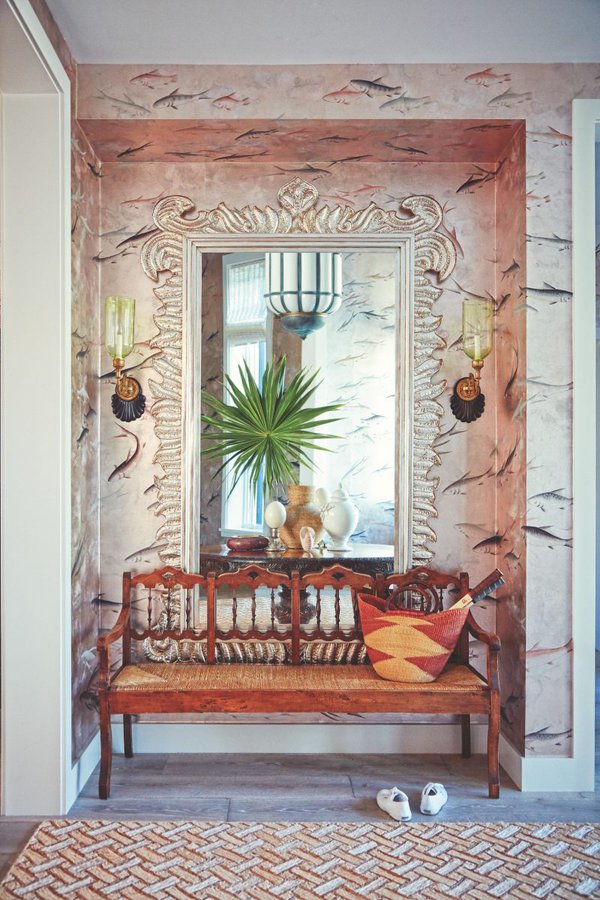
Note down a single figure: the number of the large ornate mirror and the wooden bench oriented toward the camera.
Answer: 2

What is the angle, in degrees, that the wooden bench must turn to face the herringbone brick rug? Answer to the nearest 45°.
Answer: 0° — it already faces it

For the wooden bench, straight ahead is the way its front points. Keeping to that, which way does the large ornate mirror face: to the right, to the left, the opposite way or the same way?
the same way

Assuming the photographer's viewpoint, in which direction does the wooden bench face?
facing the viewer

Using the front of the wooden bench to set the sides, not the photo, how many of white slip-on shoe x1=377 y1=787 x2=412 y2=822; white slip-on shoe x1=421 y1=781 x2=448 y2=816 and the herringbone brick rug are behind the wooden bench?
0

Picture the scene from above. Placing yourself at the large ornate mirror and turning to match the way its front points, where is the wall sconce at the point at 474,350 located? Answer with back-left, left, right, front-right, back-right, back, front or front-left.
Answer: left

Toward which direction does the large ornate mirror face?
toward the camera
